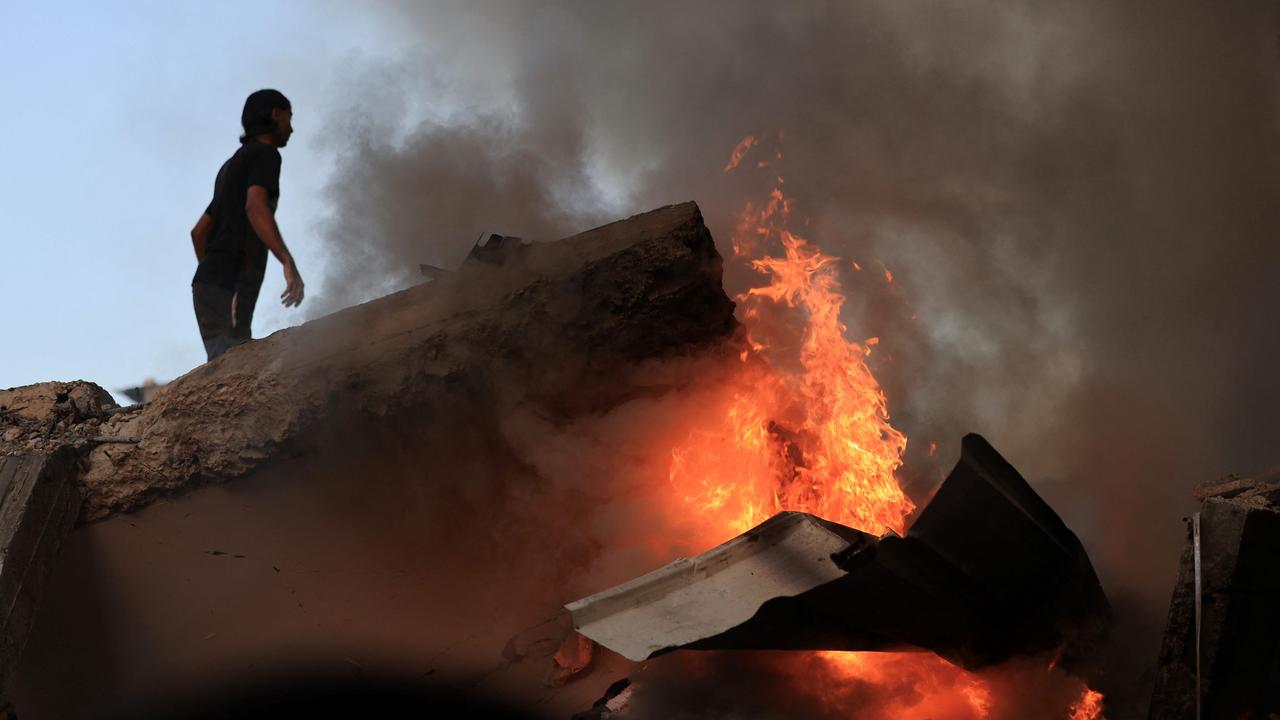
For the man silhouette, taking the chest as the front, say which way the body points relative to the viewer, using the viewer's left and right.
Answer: facing away from the viewer and to the right of the viewer
